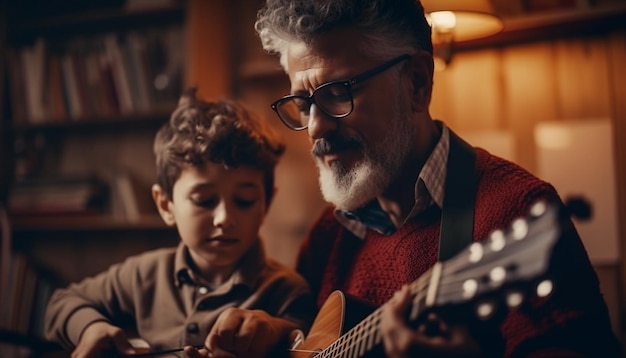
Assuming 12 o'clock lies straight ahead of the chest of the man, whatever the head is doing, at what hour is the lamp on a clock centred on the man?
The lamp is roughly at 5 o'clock from the man.

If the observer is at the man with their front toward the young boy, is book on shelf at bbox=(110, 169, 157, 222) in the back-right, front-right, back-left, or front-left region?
front-right

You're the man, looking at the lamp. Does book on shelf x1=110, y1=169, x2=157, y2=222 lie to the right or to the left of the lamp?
left

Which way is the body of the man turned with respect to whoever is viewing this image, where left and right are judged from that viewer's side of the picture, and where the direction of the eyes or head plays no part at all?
facing the viewer and to the left of the viewer

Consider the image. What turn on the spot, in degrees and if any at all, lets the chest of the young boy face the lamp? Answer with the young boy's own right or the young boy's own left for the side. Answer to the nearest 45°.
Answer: approximately 135° to the young boy's own left

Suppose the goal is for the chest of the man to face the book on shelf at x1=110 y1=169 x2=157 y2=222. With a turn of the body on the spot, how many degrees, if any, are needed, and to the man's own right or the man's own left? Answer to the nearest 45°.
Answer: approximately 90° to the man's own right

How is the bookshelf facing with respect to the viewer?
toward the camera

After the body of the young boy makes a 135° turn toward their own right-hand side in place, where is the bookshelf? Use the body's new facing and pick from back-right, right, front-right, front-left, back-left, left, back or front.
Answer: front-right

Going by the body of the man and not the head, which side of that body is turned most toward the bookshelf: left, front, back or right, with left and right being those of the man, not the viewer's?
right

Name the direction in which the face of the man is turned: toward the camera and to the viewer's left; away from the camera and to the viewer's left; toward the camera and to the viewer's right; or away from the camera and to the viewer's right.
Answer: toward the camera and to the viewer's left

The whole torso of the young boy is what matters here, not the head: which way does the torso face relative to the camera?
toward the camera
